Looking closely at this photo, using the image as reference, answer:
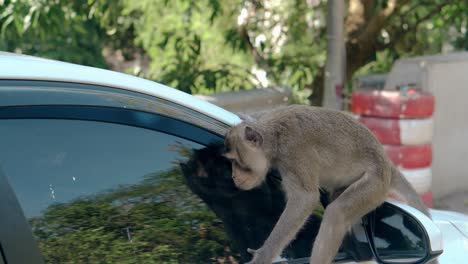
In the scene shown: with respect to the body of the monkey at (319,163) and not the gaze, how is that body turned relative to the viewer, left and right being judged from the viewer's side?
facing to the left of the viewer

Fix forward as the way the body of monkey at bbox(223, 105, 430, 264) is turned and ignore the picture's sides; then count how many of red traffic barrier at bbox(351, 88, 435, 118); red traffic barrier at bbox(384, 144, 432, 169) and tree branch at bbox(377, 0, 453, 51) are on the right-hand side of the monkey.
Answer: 3

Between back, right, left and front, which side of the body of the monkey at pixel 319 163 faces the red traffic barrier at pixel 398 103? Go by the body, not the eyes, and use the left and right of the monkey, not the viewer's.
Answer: right

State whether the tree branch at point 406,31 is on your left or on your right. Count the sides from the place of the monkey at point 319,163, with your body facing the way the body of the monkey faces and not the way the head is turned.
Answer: on your right
